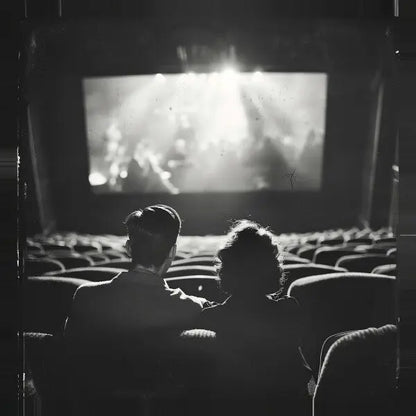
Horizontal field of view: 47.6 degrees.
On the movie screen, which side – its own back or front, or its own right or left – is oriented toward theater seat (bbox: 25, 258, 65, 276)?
front

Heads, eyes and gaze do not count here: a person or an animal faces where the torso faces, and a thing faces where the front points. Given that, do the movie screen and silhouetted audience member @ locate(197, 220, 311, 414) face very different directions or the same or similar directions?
very different directions

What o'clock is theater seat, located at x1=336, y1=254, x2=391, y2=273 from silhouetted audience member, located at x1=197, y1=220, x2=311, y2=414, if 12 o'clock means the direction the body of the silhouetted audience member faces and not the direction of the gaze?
The theater seat is roughly at 1 o'clock from the silhouetted audience member.

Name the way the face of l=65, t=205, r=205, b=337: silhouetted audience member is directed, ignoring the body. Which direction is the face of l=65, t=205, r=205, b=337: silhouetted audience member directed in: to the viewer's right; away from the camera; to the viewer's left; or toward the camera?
away from the camera

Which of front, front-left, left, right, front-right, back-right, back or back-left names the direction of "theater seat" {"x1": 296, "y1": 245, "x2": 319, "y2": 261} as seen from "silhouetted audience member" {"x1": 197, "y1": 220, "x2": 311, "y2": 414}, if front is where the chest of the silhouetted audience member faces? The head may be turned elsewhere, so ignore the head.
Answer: front

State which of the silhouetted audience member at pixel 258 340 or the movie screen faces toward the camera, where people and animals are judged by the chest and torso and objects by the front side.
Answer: the movie screen

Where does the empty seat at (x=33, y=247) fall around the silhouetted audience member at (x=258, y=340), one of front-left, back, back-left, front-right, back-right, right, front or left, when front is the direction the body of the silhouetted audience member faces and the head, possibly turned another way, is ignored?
left

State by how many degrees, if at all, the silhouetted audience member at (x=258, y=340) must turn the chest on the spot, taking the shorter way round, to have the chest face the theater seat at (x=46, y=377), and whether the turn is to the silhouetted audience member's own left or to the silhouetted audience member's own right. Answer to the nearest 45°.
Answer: approximately 90° to the silhouetted audience member's own left

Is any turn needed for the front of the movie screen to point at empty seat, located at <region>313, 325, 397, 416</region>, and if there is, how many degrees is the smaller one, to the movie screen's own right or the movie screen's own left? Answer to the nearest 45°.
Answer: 0° — it already faces it

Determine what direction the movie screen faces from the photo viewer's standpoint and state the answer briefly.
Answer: facing the viewer

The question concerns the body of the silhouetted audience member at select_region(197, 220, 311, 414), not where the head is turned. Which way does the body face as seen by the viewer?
away from the camera

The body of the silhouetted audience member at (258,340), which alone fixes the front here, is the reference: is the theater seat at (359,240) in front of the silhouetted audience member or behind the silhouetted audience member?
in front

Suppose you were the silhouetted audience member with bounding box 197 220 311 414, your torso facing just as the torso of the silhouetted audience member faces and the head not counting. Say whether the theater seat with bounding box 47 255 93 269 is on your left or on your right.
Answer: on your left
